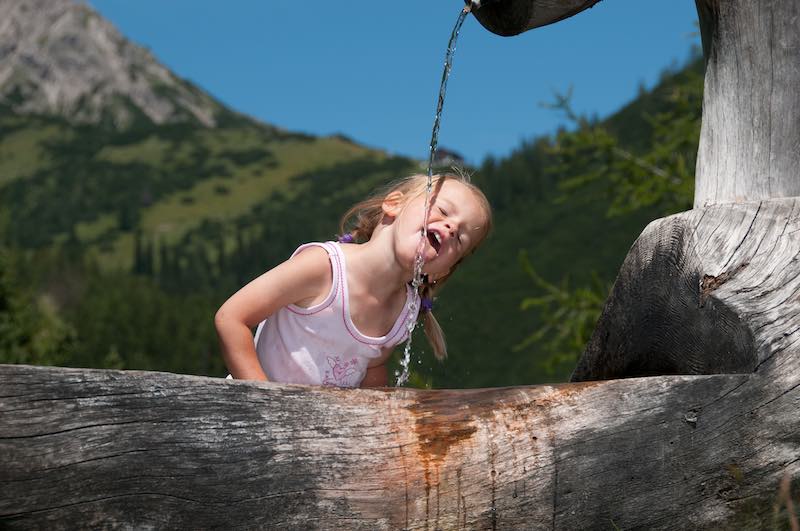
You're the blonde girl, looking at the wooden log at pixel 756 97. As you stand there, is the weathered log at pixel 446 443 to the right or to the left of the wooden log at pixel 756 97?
right

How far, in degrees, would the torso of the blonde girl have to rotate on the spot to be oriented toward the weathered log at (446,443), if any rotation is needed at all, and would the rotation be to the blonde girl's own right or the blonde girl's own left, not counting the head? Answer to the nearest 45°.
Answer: approximately 45° to the blonde girl's own right

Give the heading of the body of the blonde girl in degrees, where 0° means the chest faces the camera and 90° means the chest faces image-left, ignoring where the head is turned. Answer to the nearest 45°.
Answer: approximately 315°
